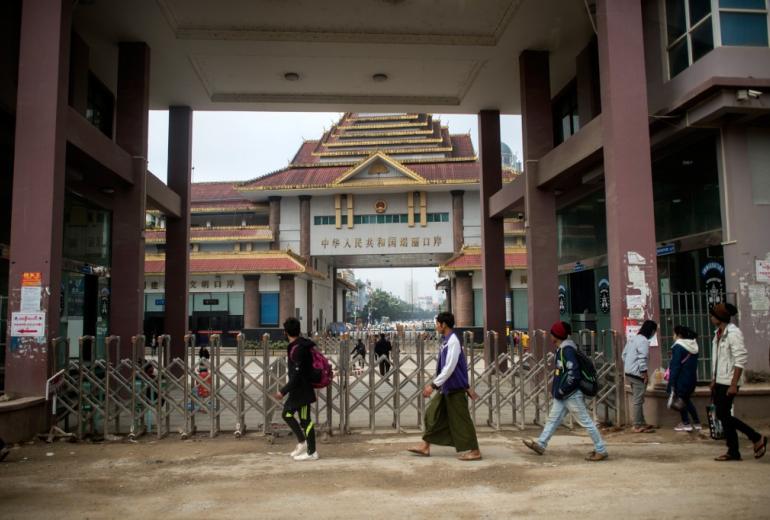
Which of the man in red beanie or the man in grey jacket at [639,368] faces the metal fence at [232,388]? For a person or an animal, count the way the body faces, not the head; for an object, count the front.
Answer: the man in red beanie

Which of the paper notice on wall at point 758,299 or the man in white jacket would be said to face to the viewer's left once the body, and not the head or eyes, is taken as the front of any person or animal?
the man in white jacket

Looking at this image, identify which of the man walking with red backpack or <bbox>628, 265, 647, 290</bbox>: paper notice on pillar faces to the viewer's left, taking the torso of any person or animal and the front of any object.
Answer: the man walking with red backpack

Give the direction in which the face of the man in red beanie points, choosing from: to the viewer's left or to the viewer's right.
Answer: to the viewer's left

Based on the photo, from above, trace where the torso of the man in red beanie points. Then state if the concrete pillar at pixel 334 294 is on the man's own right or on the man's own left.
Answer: on the man's own right

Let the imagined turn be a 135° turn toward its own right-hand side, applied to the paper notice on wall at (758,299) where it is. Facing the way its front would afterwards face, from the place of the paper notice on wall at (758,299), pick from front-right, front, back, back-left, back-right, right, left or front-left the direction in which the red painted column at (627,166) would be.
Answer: left

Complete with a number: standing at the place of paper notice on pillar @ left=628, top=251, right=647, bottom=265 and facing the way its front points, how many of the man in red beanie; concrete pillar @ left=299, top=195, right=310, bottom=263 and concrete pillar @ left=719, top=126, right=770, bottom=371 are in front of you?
1

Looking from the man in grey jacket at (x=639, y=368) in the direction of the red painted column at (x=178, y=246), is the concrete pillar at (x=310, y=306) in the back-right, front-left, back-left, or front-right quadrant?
front-right

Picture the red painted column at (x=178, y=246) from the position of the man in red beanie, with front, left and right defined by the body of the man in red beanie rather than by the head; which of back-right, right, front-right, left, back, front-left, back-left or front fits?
front-right

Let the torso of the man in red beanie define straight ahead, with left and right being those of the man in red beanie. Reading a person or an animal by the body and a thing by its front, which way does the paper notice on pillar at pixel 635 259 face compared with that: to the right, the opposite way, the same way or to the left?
to the left

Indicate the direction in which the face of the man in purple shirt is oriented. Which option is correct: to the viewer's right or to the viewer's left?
to the viewer's left

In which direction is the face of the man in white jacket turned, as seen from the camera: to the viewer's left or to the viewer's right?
to the viewer's left

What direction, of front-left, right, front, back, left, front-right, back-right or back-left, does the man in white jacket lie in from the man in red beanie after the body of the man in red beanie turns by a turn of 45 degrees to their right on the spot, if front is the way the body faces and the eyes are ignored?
back-right

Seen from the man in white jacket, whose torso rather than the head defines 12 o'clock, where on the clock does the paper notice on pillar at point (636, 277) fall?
The paper notice on pillar is roughly at 2 o'clock from the man in white jacket.

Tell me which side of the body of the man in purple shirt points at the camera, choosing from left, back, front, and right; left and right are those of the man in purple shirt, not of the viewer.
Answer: left

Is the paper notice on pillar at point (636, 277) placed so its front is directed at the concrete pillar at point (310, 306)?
no

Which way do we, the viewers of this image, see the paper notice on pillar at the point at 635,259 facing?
facing the viewer

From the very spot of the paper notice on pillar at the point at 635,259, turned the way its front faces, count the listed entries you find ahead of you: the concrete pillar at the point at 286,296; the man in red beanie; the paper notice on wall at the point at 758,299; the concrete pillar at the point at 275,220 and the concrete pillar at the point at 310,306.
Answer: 1

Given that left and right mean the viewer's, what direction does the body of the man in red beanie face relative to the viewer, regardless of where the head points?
facing to the left of the viewer

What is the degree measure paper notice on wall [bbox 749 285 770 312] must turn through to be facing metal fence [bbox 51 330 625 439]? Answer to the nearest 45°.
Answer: approximately 45° to its right

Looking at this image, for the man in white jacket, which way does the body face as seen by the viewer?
to the viewer's left

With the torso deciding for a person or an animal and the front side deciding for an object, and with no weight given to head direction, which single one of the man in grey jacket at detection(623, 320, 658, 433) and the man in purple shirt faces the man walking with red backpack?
the man in purple shirt
